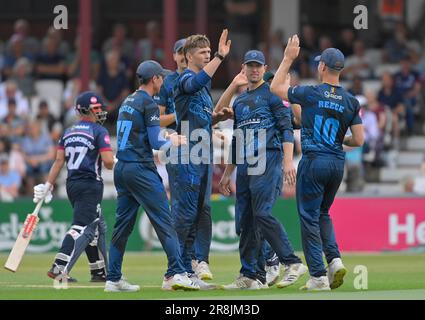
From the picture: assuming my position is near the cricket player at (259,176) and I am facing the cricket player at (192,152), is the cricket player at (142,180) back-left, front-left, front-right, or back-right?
front-left

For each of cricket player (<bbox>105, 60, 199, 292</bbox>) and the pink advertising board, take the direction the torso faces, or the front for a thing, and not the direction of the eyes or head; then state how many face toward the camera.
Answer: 1

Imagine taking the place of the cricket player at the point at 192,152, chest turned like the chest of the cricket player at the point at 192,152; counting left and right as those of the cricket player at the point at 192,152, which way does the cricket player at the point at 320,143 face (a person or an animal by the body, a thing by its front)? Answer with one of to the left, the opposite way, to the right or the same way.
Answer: the opposite way

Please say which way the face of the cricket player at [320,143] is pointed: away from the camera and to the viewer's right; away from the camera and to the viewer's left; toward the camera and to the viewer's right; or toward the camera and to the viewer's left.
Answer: away from the camera and to the viewer's left

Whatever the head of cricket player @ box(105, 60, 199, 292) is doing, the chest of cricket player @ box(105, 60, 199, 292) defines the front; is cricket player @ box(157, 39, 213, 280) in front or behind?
in front

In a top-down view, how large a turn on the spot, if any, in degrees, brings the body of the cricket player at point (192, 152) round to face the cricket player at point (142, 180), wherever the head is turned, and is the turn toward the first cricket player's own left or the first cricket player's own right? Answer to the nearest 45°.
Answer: approximately 90° to the first cricket player's own right

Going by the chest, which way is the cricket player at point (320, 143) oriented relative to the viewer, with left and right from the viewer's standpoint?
facing away from the viewer and to the left of the viewer

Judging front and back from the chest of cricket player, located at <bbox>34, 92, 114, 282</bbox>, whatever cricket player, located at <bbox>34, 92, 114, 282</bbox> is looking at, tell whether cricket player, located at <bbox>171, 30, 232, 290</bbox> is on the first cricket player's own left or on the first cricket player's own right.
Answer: on the first cricket player's own right

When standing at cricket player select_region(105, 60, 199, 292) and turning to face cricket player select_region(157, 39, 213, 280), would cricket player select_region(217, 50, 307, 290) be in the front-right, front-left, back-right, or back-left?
front-right

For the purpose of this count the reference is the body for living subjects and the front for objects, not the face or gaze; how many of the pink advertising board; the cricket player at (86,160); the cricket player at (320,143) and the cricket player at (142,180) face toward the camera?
1

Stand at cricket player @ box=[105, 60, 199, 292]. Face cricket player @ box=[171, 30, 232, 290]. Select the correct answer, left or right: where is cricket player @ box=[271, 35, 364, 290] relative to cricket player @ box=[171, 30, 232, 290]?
right

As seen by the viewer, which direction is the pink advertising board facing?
toward the camera

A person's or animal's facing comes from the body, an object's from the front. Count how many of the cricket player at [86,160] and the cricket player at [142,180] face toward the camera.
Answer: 0

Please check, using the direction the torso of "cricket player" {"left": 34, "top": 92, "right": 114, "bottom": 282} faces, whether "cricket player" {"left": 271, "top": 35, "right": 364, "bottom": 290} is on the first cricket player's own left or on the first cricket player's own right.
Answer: on the first cricket player's own right
